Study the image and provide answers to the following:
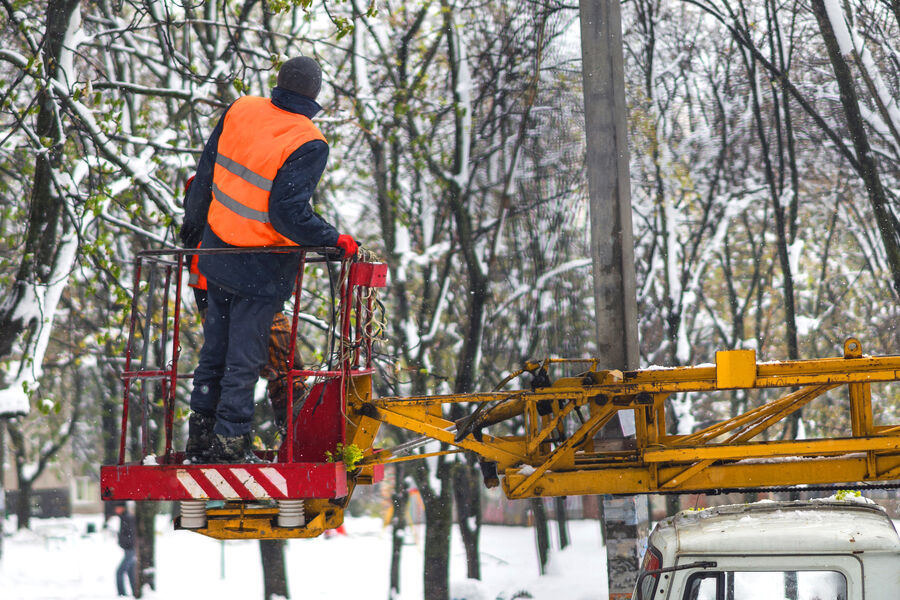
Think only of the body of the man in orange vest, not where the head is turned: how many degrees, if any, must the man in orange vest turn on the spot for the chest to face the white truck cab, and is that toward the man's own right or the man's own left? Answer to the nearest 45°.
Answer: approximately 90° to the man's own right

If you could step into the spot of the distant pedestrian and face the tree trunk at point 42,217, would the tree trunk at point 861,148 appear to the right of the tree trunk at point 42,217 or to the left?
left

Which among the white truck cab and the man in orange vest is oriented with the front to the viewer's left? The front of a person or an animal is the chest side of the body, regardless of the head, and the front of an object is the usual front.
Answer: the white truck cab

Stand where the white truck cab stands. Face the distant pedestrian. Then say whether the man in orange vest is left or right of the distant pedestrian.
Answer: left

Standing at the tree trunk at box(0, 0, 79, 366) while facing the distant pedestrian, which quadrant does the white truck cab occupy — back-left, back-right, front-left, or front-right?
back-right
